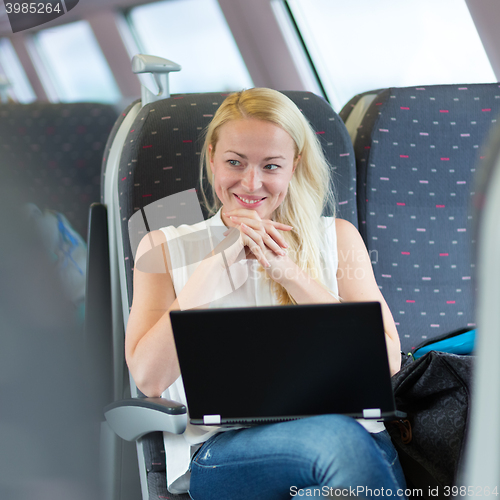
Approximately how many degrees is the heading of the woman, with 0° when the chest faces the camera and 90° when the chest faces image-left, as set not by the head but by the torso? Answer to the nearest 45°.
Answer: approximately 0°

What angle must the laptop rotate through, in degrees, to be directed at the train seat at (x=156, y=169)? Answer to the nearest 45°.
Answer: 0° — it already faces it

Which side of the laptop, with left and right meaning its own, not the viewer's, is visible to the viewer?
back
